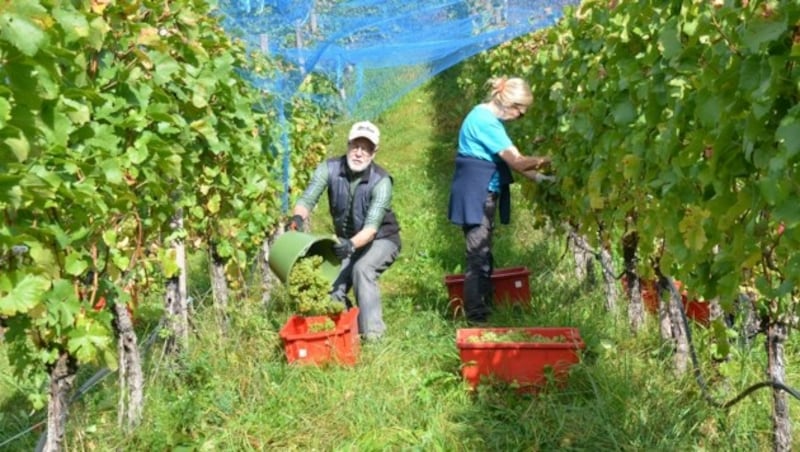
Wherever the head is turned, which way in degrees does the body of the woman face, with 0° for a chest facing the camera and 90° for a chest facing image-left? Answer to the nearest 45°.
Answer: approximately 270°

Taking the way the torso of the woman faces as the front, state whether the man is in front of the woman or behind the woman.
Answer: behind

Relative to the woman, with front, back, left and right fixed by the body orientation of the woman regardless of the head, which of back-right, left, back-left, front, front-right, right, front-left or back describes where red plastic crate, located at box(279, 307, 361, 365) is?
back-right

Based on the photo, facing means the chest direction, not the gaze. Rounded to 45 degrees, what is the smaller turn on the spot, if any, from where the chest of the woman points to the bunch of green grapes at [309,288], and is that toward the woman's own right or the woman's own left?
approximately 135° to the woman's own right

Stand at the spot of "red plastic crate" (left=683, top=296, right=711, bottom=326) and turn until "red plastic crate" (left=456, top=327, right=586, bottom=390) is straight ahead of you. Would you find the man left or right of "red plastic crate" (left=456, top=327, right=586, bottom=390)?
right

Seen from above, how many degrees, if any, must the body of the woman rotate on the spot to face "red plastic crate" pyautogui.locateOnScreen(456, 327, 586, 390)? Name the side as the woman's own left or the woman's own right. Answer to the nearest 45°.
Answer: approximately 90° to the woman's own right

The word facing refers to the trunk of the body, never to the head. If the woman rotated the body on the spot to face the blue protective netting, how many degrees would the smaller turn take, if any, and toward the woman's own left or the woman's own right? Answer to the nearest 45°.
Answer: approximately 135° to the woman's own left

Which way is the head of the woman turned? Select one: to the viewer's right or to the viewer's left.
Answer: to the viewer's right
